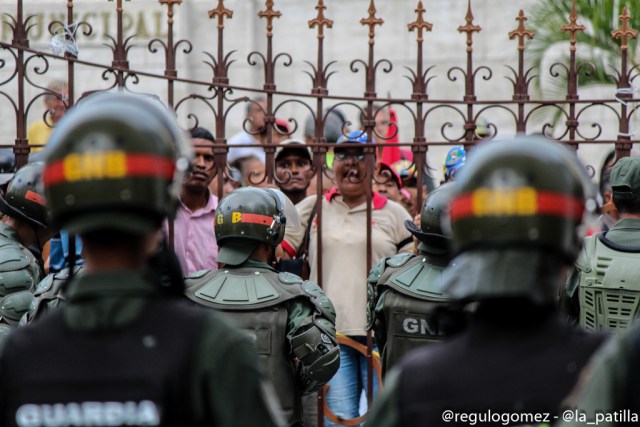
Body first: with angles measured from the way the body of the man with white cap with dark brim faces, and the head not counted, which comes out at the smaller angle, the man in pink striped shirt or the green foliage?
the man in pink striped shirt

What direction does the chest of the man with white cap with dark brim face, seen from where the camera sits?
toward the camera

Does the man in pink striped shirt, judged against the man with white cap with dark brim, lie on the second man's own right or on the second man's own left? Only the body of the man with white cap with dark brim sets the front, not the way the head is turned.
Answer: on the second man's own right

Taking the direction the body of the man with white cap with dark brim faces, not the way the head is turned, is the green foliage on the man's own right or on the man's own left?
on the man's own left
